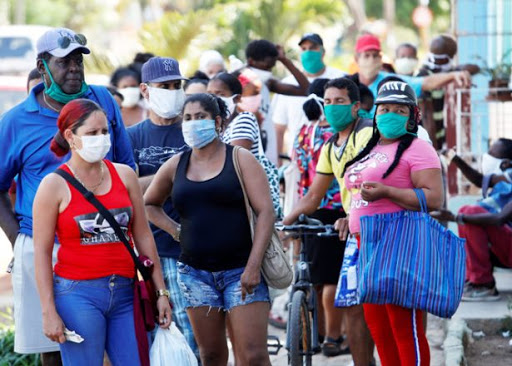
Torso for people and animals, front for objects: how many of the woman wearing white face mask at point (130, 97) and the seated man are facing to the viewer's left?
1

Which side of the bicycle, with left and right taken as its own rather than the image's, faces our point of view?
front

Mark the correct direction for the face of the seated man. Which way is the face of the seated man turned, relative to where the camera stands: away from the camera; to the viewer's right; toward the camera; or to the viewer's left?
to the viewer's left

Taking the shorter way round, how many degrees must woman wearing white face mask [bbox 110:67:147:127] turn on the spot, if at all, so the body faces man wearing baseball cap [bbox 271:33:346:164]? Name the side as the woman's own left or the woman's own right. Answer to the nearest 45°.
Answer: approximately 90° to the woman's own left

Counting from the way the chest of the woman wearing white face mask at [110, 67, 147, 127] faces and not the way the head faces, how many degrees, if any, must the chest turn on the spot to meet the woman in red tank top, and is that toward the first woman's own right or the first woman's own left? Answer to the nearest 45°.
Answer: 0° — they already face them

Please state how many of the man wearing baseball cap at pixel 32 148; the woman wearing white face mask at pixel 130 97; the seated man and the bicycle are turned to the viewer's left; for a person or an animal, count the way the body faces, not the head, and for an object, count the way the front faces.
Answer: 1

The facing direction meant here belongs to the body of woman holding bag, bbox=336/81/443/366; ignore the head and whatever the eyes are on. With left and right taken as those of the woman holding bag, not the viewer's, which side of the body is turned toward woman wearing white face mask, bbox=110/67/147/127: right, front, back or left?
right

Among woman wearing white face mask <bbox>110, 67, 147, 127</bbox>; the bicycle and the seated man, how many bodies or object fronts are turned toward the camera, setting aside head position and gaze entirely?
2

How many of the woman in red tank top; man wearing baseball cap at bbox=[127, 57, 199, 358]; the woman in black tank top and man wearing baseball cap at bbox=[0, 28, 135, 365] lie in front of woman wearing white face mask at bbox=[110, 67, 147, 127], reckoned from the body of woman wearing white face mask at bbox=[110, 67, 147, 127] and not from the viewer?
4

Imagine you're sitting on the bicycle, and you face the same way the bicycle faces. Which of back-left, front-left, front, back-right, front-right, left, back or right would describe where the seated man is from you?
back-left

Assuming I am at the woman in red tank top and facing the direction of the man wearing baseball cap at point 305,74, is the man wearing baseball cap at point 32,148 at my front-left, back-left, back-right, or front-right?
front-left

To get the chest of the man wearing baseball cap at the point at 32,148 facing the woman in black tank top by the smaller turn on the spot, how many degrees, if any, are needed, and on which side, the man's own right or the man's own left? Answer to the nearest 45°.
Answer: approximately 45° to the man's own left
